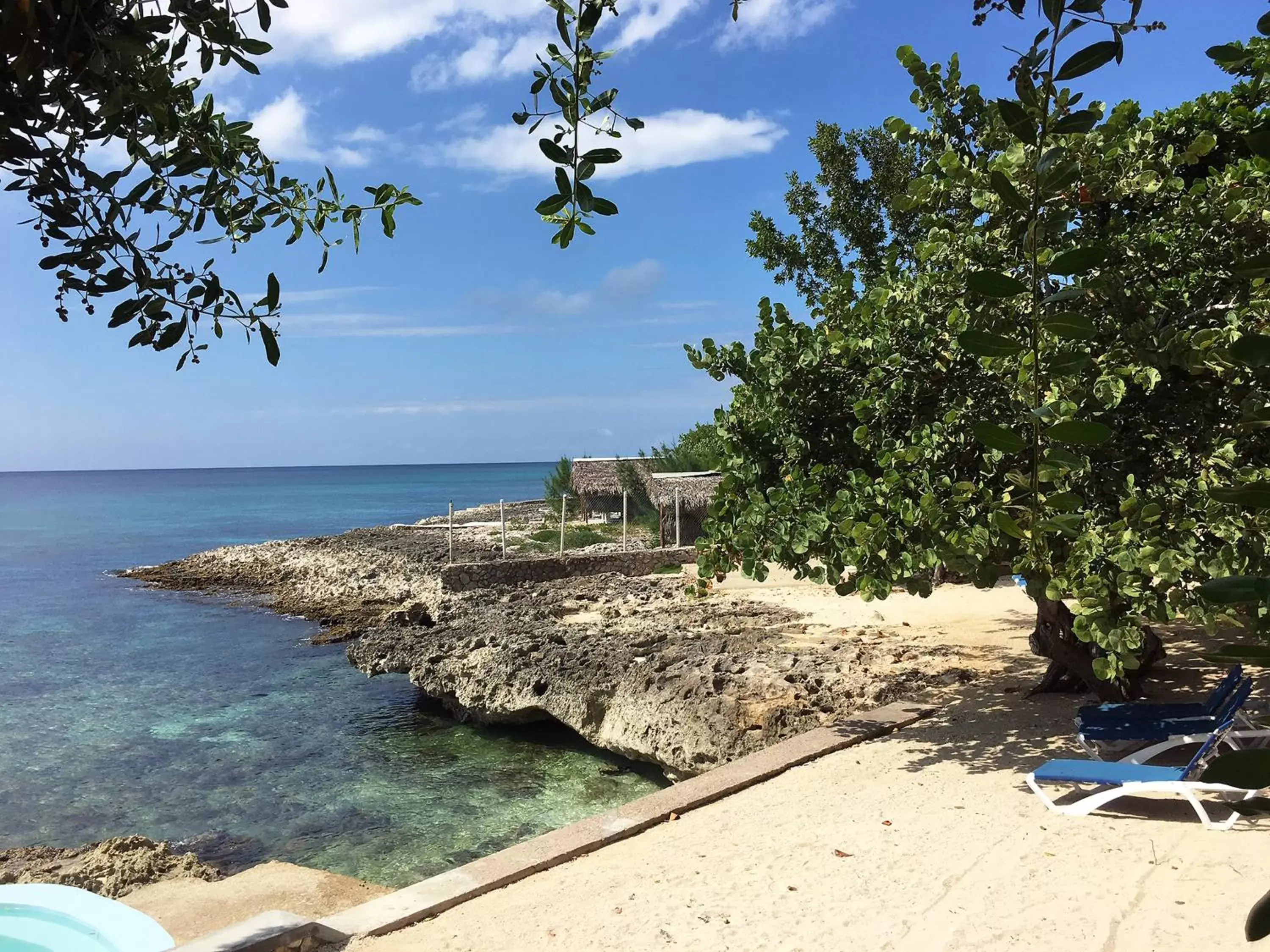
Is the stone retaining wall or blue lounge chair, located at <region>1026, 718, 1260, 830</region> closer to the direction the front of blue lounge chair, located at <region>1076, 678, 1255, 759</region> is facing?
the stone retaining wall

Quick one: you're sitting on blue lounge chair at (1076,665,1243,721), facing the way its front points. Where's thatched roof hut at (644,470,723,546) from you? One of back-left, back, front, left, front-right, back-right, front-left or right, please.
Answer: front-right

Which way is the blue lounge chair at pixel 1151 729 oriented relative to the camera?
to the viewer's left

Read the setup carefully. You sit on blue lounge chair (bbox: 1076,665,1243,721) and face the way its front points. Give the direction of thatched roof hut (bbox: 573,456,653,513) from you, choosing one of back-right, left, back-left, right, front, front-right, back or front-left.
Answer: front-right

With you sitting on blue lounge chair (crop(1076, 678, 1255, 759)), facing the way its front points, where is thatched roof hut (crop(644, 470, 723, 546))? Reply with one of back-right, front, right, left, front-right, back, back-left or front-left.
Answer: front-right

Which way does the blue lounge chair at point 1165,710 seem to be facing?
to the viewer's left

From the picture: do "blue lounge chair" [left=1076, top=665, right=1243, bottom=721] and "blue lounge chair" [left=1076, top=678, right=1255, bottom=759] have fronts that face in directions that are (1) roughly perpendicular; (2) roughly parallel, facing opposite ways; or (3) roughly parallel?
roughly parallel

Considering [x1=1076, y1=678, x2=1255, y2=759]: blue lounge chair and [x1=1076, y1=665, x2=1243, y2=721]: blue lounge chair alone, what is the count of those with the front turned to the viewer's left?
2

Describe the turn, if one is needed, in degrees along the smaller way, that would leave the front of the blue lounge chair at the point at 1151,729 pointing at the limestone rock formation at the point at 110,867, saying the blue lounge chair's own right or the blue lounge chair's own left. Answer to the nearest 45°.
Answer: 0° — it already faces it

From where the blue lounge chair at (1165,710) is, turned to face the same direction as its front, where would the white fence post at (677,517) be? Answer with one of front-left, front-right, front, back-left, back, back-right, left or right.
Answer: front-right

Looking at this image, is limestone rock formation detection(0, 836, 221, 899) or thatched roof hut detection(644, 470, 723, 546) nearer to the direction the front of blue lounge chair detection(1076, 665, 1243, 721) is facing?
the limestone rock formation
